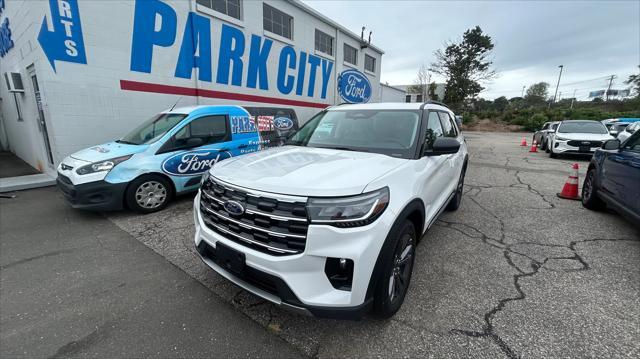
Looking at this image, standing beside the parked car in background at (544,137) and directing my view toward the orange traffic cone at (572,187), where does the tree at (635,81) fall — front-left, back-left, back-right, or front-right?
back-left

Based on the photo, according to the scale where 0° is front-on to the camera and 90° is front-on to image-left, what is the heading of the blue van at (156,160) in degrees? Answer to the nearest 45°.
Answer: approximately 45°

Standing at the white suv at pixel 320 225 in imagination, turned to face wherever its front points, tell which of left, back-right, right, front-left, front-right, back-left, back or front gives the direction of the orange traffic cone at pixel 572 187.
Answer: back

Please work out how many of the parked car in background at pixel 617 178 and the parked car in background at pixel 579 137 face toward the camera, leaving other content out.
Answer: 1

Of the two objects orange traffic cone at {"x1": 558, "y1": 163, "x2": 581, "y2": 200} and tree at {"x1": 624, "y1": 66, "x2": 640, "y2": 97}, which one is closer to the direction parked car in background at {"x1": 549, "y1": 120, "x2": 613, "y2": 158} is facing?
the orange traffic cone

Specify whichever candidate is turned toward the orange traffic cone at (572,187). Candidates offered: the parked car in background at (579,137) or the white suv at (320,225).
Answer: the parked car in background

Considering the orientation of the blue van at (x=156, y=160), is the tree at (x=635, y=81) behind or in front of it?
behind

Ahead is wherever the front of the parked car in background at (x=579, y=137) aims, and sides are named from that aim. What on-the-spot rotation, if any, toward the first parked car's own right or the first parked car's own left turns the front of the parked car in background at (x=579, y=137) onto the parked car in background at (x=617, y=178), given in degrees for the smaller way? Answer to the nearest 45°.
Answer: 0° — it already faces it

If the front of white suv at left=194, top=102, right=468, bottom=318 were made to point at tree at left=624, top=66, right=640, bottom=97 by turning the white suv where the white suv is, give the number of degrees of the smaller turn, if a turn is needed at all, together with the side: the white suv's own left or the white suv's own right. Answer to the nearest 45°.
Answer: approximately 180°

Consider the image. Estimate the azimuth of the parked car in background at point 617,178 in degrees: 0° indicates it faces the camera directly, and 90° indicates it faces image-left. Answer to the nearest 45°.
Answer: approximately 135°

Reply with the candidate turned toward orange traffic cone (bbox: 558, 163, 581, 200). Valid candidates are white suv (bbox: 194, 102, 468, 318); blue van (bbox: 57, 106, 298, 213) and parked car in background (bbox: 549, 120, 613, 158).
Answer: the parked car in background
